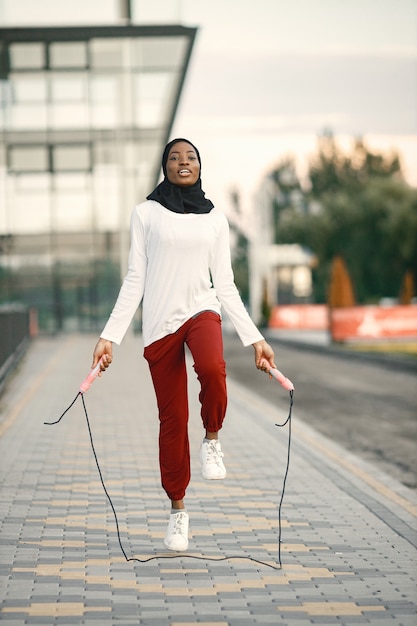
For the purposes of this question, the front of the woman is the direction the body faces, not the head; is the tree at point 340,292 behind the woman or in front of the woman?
behind

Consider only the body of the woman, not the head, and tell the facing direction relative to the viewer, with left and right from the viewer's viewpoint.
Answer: facing the viewer

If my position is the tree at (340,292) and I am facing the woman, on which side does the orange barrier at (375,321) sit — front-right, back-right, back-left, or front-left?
front-left

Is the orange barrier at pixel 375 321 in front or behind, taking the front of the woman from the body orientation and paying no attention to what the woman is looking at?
behind

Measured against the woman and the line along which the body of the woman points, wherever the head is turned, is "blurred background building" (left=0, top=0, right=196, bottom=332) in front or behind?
behind
